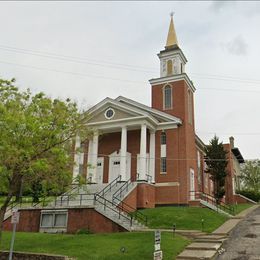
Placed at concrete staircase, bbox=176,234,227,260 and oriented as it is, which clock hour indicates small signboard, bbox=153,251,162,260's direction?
The small signboard is roughly at 1 o'clock from the concrete staircase.

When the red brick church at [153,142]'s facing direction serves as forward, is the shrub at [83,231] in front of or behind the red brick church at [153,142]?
in front

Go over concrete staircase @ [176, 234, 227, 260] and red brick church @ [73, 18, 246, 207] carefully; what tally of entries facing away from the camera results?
0

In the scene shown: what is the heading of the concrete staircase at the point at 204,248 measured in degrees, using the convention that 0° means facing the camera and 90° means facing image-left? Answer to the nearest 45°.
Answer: approximately 0°

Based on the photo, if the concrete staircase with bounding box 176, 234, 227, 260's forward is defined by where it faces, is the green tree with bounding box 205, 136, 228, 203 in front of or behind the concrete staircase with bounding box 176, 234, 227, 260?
behind

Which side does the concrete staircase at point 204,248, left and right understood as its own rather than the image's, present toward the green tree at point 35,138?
right

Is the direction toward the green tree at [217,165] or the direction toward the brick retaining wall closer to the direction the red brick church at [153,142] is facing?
the brick retaining wall

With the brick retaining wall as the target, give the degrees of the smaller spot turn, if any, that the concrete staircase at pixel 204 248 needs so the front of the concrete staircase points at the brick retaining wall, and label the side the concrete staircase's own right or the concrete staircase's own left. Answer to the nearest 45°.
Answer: approximately 90° to the concrete staircase's own right

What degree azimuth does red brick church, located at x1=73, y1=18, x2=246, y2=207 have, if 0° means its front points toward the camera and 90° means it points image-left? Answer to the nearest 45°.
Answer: approximately 45°

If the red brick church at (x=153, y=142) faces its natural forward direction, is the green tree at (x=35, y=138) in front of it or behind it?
in front

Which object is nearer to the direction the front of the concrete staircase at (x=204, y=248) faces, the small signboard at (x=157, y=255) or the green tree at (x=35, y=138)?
the small signboard
